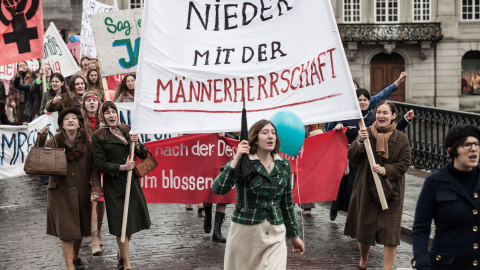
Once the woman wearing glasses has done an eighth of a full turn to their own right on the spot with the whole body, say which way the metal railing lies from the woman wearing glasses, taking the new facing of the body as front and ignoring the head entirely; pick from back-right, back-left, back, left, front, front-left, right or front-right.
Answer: back

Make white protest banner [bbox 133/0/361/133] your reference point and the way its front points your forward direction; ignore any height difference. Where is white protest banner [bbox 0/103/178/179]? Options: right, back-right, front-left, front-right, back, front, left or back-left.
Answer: back-right

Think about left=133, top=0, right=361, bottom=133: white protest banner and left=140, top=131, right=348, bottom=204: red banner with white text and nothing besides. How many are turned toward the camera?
2

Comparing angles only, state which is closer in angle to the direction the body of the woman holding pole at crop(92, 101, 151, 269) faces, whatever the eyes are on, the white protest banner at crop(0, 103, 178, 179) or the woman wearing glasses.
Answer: the woman wearing glasses

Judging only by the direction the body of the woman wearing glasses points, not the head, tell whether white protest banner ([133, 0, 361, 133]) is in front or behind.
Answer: behind

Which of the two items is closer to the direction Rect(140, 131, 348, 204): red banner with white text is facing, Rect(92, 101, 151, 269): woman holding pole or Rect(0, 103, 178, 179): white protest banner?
the woman holding pole

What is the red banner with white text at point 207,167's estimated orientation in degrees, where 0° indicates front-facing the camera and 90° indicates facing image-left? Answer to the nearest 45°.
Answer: approximately 0°

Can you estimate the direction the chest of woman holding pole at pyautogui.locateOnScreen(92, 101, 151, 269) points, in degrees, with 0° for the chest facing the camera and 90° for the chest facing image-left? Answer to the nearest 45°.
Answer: approximately 315°
